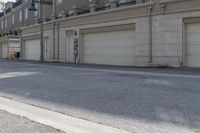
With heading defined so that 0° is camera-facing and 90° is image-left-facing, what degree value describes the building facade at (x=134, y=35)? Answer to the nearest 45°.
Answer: approximately 45°
